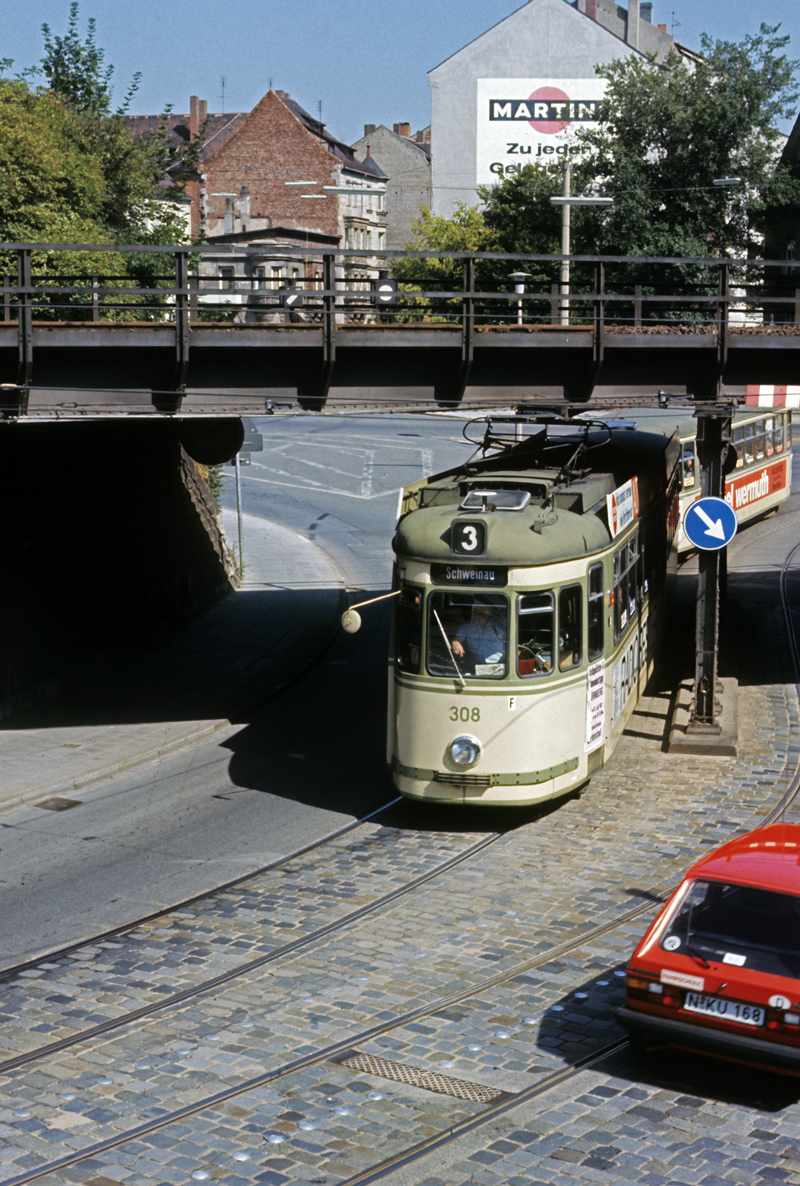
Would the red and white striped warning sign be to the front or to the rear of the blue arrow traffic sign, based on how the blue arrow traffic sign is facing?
to the rear

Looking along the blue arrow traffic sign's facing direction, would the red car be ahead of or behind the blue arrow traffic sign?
ahead

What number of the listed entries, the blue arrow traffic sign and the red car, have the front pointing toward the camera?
1

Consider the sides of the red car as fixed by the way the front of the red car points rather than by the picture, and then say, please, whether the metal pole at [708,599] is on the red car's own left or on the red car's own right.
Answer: on the red car's own left

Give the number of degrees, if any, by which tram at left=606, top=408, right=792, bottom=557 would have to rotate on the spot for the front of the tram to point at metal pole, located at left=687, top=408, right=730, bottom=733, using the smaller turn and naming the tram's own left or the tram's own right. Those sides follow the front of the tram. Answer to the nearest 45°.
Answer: approximately 45° to the tram's own left

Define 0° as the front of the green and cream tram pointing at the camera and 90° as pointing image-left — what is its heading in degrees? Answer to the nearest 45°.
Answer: approximately 45°

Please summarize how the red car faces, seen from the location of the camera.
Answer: facing away from the viewer and to the right of the viewer

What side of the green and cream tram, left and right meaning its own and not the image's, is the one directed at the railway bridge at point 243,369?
right

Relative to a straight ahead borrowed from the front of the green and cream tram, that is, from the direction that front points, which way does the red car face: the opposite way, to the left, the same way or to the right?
the opposite way

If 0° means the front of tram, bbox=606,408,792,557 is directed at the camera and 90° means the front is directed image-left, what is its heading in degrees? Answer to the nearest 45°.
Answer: approximately 45°
